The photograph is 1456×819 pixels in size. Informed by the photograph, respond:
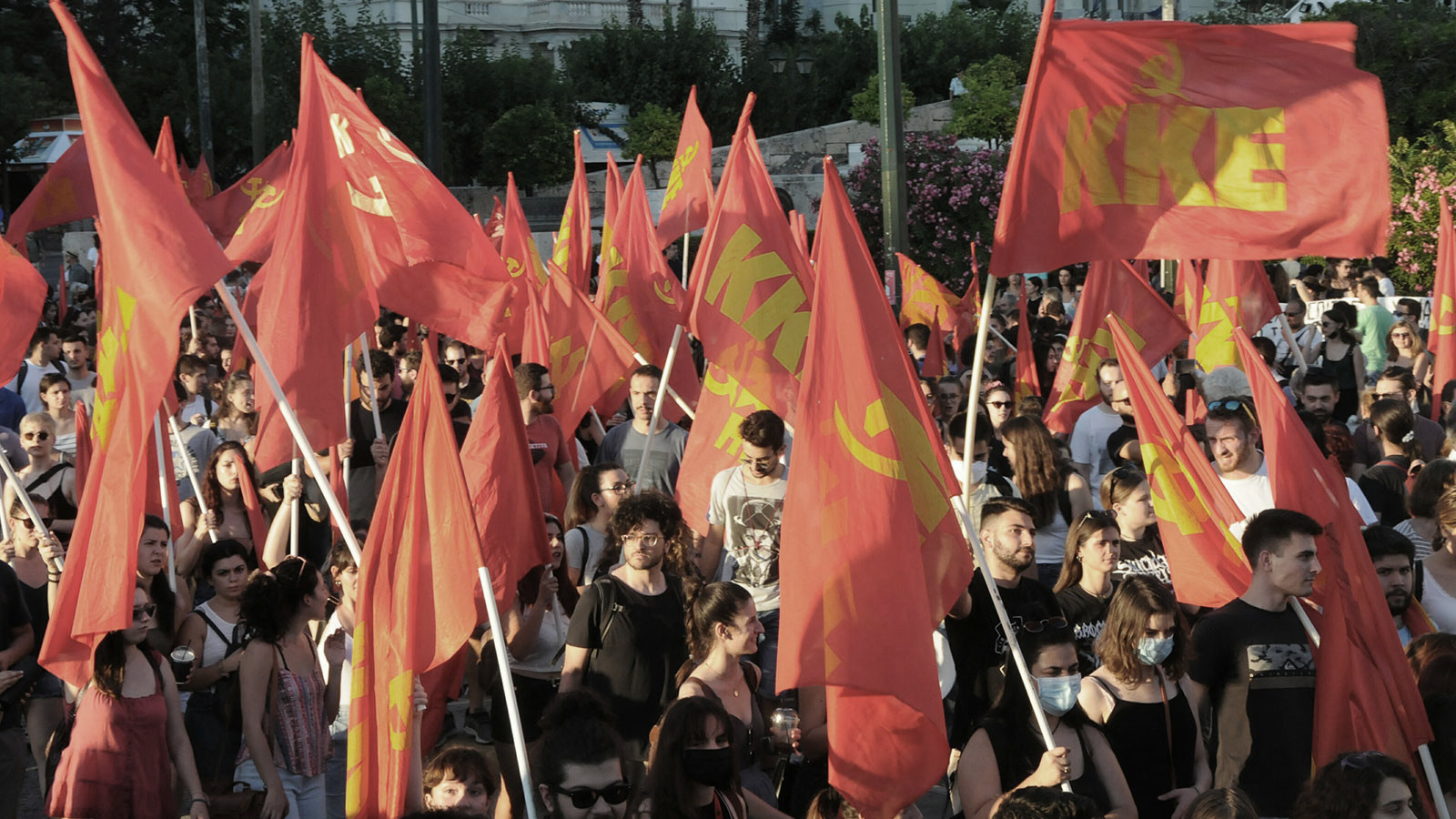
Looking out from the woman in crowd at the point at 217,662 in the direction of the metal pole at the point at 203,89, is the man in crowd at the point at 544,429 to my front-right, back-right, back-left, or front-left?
front-right

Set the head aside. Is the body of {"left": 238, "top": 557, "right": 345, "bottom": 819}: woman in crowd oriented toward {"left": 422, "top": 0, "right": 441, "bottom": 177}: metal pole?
no

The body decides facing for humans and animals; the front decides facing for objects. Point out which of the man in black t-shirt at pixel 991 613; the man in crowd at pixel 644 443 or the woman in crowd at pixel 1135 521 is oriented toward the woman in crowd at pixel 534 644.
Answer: the man in crowd

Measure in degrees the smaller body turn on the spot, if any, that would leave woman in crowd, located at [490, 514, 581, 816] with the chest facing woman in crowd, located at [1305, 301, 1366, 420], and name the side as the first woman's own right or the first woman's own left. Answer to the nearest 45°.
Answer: approximately 90° to the first woman's own left

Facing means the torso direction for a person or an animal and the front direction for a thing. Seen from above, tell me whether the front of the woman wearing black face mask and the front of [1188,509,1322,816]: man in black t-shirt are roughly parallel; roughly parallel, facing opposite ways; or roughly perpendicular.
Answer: roughly parallel

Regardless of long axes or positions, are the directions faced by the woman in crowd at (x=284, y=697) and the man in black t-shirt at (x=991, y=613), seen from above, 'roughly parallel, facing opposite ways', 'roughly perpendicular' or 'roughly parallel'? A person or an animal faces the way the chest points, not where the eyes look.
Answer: roughly parallel

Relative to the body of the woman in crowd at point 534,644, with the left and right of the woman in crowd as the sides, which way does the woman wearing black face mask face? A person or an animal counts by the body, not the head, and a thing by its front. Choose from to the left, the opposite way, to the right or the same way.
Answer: the same way

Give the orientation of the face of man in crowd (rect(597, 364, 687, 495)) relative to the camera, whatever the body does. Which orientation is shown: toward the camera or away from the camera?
toward the camera

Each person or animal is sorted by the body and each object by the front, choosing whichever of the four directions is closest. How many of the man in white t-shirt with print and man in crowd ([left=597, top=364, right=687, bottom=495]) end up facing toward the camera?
2

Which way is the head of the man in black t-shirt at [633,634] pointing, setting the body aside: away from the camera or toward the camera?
toward the camera

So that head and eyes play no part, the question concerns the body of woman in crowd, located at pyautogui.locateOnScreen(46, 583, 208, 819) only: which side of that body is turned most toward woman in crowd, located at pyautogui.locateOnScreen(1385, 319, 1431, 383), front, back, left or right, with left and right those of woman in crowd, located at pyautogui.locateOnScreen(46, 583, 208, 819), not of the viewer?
left

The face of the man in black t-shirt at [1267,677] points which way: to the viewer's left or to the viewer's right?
to the viewer's right

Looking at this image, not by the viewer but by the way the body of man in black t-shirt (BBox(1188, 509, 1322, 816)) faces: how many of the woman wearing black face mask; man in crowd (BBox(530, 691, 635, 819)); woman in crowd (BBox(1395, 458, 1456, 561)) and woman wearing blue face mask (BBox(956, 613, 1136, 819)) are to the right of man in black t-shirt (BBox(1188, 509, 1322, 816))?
3

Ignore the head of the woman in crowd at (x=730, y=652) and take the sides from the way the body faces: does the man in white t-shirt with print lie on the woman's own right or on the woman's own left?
on the woman's own left

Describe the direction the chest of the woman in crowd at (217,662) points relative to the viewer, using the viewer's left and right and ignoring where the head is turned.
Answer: facing the viewer and to the right of the viewer

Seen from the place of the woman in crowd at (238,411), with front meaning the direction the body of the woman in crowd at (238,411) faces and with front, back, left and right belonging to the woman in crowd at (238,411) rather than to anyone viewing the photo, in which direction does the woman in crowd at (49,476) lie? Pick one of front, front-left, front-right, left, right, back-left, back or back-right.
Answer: right

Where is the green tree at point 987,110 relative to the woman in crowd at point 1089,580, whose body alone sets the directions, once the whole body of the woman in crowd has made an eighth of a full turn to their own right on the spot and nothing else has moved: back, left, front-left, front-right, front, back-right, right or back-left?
back

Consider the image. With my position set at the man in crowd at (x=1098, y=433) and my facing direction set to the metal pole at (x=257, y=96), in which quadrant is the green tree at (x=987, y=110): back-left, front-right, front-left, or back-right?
front-right

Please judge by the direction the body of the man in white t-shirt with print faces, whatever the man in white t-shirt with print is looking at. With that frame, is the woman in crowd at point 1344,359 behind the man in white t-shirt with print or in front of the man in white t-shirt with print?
behind
